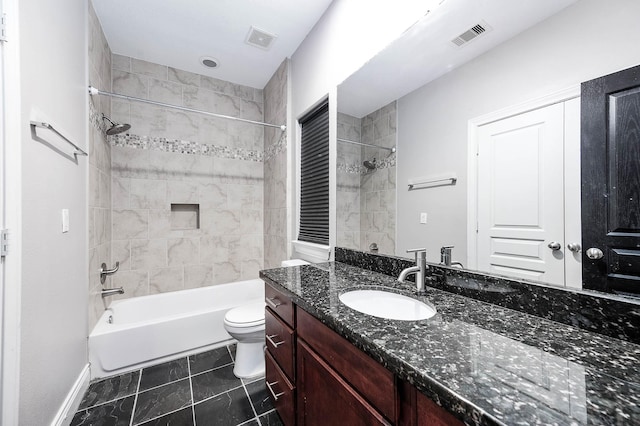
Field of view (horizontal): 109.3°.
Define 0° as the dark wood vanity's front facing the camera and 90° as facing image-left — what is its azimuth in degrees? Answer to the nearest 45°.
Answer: approximately 45°

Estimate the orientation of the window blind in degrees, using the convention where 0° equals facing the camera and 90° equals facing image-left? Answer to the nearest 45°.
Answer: approximately 45°

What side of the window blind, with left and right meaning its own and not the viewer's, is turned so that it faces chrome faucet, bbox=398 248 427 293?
left

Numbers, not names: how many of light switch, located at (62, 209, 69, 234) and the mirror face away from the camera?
0

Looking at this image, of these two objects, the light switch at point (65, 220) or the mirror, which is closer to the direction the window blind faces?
the light switch

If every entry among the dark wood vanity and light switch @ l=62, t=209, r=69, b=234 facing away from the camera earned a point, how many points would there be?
0

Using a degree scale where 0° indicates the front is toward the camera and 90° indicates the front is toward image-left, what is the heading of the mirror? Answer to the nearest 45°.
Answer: approximately 45°

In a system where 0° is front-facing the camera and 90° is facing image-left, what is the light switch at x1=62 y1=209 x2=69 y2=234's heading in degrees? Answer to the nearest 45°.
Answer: approximately 315°

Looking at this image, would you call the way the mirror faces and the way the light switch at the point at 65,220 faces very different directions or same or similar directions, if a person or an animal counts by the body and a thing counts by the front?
very different directions
